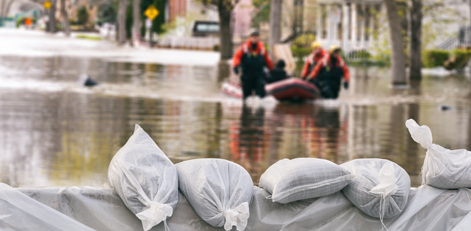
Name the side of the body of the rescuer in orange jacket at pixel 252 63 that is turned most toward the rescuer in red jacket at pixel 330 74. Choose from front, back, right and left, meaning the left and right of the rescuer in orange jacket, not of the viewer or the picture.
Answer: left

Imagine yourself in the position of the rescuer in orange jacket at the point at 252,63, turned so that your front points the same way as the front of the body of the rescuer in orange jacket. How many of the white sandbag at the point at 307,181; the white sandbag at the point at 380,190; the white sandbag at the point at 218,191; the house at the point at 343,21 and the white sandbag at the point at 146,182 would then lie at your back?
1

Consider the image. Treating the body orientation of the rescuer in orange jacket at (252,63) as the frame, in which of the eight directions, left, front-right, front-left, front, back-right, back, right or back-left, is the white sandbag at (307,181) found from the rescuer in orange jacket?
front

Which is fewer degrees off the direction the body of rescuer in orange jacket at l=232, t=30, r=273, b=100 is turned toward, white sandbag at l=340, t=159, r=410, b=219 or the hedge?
the white sandbag

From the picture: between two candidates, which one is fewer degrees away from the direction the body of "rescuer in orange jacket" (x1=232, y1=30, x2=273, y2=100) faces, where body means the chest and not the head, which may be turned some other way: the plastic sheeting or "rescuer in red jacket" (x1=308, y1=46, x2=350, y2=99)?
the plastic sheeting

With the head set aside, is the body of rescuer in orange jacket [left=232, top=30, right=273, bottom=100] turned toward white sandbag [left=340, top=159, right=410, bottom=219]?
yes

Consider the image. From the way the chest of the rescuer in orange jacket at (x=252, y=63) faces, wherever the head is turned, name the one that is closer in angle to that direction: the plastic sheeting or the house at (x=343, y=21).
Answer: the plastic sheeting

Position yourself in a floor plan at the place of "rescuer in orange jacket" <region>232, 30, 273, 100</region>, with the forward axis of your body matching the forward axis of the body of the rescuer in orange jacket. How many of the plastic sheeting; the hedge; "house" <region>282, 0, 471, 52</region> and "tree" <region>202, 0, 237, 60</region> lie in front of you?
1

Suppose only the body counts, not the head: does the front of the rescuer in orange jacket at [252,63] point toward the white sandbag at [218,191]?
yes

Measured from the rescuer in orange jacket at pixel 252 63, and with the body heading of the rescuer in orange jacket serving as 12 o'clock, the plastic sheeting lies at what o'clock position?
The plastic sheeting is roughly at 12 o'clock from the rescuer in orange jacket.

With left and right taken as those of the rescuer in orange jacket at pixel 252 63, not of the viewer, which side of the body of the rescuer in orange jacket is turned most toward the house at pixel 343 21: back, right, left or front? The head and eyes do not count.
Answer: back

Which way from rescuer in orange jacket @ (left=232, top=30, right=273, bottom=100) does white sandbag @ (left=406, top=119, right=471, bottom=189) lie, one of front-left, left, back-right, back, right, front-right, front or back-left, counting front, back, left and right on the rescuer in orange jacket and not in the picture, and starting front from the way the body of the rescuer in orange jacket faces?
front

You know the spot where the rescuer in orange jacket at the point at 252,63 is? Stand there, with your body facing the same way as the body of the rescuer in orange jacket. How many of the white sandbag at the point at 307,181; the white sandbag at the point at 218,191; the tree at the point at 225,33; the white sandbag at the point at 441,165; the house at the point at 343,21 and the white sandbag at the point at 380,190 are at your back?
2

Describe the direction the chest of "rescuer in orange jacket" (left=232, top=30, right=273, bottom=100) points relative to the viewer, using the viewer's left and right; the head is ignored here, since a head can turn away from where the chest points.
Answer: facing the viewer

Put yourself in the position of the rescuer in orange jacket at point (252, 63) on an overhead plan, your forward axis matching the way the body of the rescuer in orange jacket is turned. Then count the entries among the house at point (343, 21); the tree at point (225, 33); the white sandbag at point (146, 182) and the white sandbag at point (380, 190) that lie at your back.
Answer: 2

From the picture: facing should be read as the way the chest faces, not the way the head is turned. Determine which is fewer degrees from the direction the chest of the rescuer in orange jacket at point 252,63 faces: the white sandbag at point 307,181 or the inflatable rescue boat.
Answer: the white sandbag

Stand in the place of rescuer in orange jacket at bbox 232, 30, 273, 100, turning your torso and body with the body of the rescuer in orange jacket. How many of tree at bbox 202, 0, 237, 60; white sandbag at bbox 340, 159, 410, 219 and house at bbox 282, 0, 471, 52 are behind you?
2

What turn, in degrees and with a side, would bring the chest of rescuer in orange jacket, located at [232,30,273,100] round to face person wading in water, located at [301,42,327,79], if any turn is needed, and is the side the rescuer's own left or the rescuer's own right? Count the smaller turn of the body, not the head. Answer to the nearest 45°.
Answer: approximately 135° to the rescuer's own left

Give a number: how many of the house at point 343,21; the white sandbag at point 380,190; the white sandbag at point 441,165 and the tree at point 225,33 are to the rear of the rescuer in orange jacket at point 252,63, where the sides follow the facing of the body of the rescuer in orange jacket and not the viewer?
2
